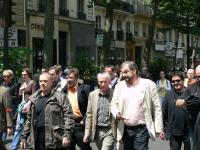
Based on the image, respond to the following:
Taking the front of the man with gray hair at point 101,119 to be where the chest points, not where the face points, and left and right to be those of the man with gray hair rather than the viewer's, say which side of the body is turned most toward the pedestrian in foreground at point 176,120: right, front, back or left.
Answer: left

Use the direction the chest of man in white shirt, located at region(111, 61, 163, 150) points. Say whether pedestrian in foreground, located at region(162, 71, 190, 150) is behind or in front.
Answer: behind

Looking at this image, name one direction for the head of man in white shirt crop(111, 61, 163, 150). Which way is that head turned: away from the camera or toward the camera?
toward the camera

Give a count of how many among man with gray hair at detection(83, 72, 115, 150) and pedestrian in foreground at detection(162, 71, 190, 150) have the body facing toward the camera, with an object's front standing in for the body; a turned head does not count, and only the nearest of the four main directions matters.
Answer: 2

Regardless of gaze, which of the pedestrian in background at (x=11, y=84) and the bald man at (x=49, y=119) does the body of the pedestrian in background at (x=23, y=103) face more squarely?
the bald man

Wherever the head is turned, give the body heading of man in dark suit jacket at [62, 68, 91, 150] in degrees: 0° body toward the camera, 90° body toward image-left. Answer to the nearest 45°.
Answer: approximately 45°

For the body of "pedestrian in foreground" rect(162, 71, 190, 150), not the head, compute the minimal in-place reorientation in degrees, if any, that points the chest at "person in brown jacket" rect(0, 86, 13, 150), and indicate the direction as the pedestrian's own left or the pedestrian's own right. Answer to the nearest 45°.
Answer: approximately 90° to the pedestrian's own right

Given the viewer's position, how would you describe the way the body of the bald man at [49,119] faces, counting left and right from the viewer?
facing the viewer and to the left of the viewer

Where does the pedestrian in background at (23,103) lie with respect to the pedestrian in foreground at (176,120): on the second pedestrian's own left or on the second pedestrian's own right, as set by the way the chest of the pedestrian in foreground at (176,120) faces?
on the second pedestrian's own right

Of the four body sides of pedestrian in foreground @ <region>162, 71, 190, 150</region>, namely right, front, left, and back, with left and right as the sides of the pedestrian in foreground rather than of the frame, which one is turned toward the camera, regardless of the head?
front
